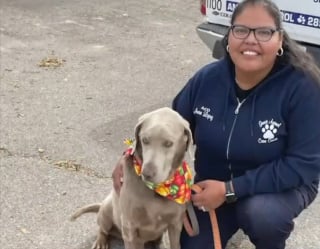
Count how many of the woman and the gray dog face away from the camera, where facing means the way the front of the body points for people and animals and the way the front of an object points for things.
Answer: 0

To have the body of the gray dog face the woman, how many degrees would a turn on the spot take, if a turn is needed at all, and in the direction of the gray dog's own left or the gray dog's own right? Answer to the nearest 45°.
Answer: approximately 45° to the gray dog's own left

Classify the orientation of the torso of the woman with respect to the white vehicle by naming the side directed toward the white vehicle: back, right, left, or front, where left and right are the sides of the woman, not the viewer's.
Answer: back

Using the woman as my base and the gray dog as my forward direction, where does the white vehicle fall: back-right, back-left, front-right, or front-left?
back-right

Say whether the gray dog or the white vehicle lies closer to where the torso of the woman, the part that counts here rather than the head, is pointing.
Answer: the gray dog

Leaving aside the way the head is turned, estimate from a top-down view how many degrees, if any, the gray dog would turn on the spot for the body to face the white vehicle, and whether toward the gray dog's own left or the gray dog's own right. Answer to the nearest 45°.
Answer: approximately 90° to the gray dog's own left

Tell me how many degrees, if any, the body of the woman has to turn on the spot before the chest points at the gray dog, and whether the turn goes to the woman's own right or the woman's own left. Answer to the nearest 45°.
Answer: approximately 45° to the woman's own right

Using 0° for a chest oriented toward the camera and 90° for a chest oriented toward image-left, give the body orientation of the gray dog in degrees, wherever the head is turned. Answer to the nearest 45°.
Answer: approximately 315°

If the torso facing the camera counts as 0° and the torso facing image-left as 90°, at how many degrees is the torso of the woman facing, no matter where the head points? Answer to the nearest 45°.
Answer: approximately 0°
